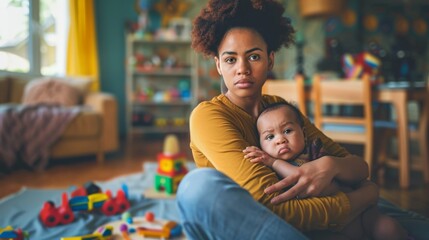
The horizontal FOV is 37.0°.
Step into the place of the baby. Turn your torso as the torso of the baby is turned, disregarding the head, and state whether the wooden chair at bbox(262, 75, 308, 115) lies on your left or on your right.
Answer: on your right

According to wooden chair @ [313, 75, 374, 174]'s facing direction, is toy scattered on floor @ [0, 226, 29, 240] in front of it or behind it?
behind

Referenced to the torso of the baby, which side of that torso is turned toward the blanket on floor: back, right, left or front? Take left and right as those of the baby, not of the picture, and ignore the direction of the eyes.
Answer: right

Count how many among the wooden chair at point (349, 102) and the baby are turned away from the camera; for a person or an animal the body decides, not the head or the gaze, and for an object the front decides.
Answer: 1

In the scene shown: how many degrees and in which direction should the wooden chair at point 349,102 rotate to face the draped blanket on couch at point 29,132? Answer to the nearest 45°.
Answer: approximately 90° to its left

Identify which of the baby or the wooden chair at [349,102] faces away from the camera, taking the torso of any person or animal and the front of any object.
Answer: the wooden chair

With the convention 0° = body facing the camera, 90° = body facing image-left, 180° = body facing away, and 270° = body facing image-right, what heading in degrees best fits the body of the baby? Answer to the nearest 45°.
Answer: approximately 45°

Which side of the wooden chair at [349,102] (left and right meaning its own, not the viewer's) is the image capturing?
back

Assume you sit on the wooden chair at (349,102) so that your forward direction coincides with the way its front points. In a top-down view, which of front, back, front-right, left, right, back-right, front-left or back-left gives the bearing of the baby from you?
back

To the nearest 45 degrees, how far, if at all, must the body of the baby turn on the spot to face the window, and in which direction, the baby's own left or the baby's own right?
approximately 90° to the baby's own right
